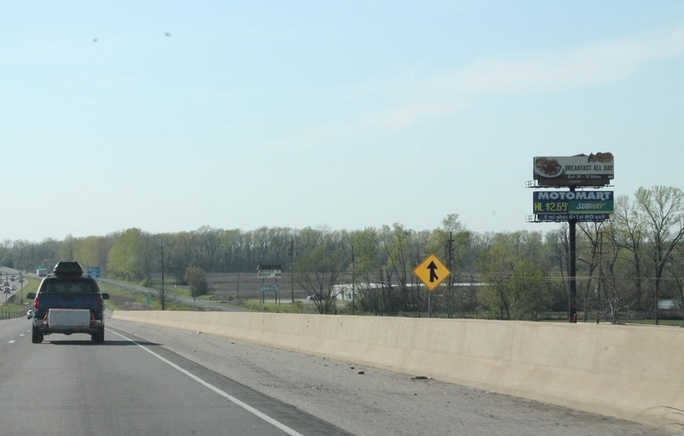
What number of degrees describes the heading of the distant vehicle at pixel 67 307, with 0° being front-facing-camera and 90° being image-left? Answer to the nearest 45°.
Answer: approximately 180°

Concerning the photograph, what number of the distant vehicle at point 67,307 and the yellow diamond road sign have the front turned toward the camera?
1

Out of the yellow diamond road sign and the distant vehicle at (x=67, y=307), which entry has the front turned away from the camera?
the distant vehicle

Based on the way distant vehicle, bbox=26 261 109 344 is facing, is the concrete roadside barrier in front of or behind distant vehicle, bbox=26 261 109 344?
behind

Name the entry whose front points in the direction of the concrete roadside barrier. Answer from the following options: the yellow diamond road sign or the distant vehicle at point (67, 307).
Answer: the yellow diamond road sign

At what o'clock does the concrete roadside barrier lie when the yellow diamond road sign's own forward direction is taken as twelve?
The concrete roadside barrier is roughly at 12 o'clock from the yellow diamond road sign.

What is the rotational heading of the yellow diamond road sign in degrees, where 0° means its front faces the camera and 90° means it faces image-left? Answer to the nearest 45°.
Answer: approximately 0°

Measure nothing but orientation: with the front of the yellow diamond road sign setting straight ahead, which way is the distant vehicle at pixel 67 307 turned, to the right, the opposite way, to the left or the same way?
the opposite way

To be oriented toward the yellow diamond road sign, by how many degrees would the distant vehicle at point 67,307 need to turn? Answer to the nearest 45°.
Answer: approximately 90° to its right

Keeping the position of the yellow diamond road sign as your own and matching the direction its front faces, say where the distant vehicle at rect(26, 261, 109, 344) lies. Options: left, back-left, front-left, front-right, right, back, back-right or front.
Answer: right
